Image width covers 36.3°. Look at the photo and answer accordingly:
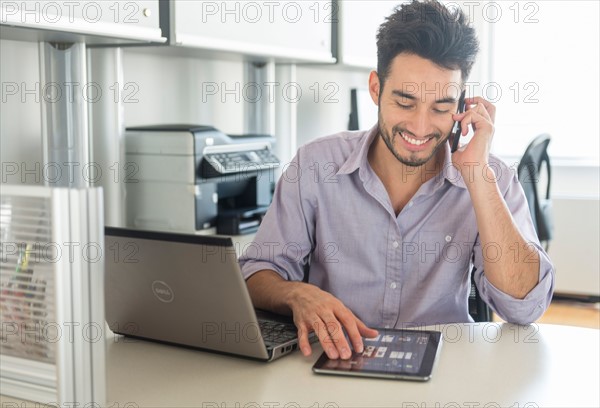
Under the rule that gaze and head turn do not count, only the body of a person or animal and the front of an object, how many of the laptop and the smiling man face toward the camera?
1

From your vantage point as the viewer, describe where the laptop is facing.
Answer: facing away from the viewer and to the right of the viewer

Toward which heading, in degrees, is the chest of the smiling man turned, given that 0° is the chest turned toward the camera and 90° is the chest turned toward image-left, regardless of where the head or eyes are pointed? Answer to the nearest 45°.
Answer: approximately 0°

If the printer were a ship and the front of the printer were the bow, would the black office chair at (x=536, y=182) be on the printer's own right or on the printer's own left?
on the printer's own left

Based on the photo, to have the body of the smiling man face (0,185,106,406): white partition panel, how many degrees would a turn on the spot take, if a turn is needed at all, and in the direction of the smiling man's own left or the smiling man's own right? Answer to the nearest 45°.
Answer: approximately 45° to the smiling man's own right

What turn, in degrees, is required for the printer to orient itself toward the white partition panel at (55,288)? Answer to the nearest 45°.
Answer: approximately 45° to its right

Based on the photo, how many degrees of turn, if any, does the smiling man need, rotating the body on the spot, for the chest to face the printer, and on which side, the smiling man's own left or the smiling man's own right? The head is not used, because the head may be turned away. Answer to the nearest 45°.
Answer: approximately 135° to the smiling man's own right

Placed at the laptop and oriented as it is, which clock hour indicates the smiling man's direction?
The smiling man is roughly at 12 o'clock from the laptop.

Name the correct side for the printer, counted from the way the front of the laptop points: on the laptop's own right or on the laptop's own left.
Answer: on the laptop's own left
